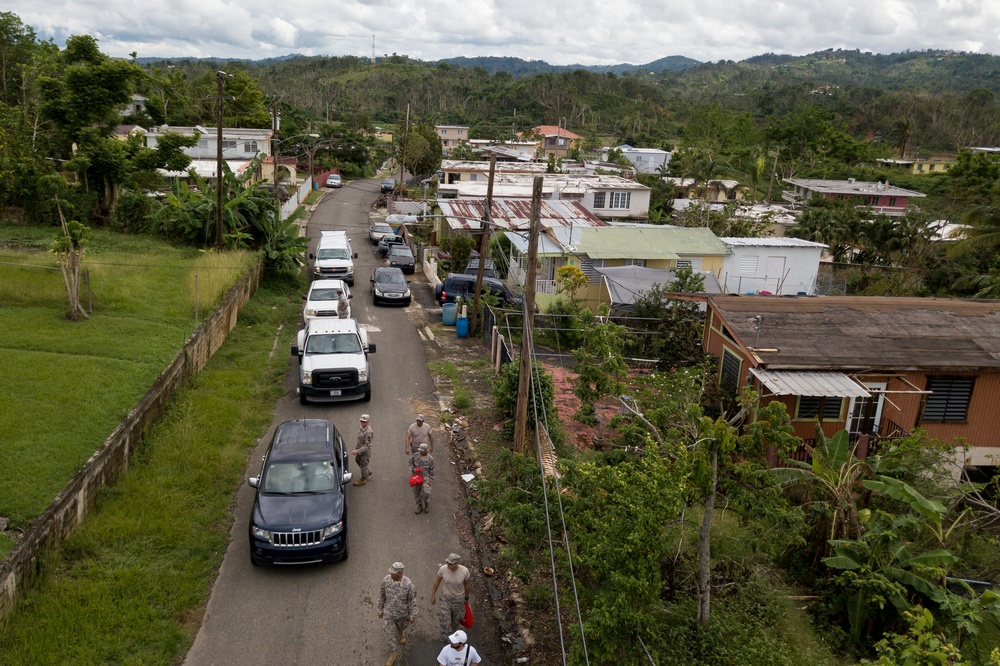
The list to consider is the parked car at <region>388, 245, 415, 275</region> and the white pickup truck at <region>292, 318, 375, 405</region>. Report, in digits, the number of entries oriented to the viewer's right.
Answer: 0

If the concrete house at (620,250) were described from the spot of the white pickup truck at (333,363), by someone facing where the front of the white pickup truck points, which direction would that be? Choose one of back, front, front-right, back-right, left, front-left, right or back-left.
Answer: back-left

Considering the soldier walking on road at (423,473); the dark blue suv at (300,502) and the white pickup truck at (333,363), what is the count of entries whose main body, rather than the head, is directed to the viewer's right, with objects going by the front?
0

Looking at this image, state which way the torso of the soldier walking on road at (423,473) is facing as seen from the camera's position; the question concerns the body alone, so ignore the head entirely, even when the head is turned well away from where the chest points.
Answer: toward the camera

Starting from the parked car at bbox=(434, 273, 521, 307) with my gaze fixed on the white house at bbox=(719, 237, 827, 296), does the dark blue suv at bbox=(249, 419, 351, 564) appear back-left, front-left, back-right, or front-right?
back-right

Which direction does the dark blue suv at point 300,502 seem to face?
toward the camera

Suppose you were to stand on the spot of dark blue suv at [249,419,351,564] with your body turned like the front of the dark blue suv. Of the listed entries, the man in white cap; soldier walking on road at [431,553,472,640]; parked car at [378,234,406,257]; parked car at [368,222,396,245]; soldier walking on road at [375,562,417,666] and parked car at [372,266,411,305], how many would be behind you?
3

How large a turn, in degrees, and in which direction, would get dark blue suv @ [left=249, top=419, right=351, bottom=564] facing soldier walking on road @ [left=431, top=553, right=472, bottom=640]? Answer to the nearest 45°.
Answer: approximately 45° to its left

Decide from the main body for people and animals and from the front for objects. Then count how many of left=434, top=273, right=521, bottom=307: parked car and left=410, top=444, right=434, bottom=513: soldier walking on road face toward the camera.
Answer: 1

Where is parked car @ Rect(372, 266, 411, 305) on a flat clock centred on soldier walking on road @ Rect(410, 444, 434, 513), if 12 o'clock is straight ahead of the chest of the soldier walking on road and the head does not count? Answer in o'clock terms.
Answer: The parked car is roughly at 6 o'clock from the soldier walking on road.

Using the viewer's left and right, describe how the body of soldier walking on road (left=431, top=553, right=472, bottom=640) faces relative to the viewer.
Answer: facing the viewer
